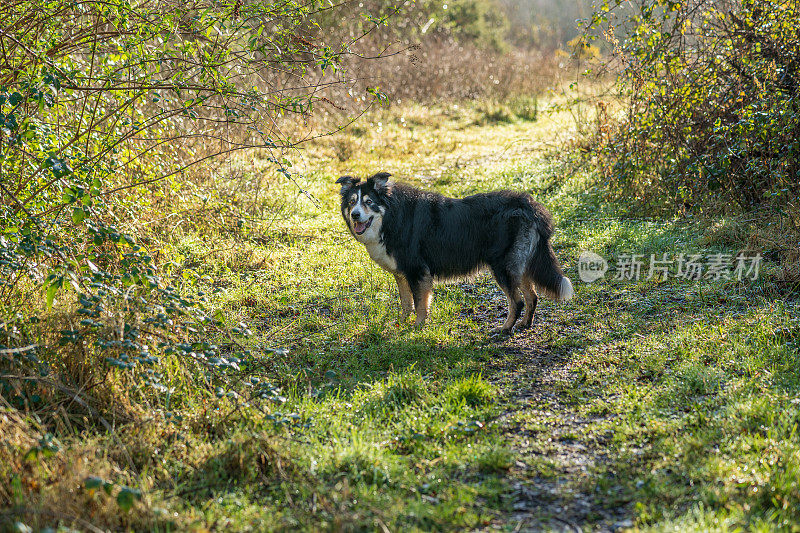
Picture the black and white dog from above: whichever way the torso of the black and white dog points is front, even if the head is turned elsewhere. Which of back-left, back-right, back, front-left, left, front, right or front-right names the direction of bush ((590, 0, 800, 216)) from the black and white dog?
back-right

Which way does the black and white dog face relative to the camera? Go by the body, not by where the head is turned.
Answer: to the viewer's left
